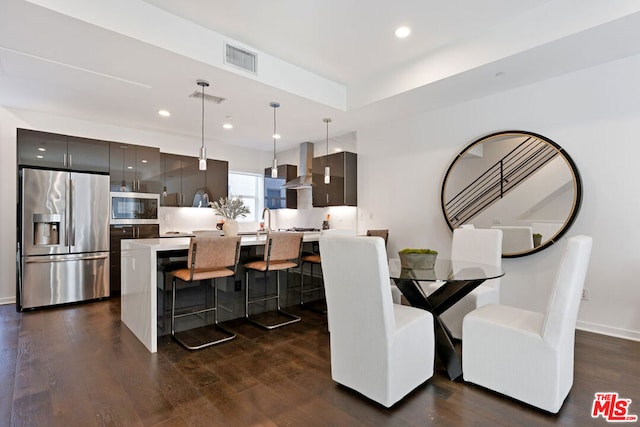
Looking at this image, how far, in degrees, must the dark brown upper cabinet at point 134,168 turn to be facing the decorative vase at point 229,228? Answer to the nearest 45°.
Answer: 0° — it already faces it

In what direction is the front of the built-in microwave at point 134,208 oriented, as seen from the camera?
facing the viewer

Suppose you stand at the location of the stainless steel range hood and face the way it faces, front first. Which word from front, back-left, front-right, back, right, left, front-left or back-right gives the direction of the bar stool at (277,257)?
front-left

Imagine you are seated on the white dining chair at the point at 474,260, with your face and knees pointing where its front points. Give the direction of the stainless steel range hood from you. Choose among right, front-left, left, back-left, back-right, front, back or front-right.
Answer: right

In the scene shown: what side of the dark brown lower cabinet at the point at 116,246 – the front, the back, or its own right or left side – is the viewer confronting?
front

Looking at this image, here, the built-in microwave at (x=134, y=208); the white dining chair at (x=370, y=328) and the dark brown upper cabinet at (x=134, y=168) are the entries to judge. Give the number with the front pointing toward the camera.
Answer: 2

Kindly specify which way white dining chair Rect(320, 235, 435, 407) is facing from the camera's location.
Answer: facing away from the viewer and to the right of the viewer

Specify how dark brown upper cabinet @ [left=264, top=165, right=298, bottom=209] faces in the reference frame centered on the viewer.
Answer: facing the viewer and to the left of the viewer

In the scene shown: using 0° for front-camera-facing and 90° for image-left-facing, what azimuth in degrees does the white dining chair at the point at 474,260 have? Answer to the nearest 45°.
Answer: approximately 45°

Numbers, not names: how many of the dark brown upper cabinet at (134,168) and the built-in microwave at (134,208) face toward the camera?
2

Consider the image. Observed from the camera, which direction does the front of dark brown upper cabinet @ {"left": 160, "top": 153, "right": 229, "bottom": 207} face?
facing the viewer and to the right of the viewer

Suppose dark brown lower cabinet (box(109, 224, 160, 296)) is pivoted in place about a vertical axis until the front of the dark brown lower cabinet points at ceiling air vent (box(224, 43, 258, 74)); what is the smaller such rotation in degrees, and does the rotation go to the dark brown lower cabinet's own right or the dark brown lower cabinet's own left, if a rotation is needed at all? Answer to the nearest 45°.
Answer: approximately 45° to the dark brown lower cabinet's own left

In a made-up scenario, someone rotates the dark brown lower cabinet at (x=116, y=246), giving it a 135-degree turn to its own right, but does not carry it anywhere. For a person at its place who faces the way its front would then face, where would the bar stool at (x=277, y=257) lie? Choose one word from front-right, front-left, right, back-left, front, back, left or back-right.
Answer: back

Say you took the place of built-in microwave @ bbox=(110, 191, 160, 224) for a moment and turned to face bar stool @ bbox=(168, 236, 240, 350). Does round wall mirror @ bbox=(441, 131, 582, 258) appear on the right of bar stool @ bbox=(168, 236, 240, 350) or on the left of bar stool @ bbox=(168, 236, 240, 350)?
left
